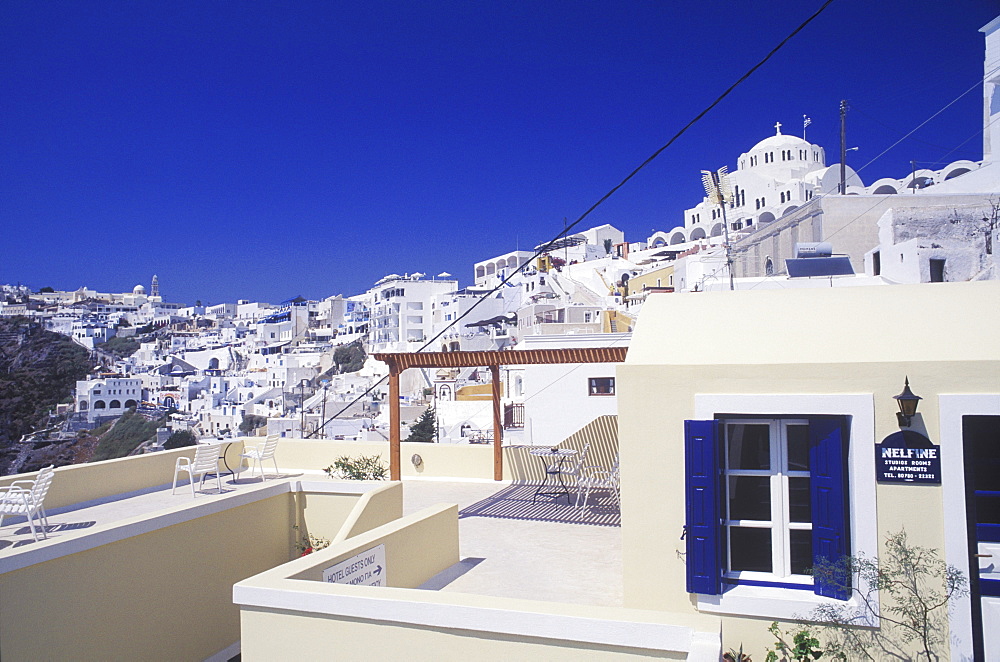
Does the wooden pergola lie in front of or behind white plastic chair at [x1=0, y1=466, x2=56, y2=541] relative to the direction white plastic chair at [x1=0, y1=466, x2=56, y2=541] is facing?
behind

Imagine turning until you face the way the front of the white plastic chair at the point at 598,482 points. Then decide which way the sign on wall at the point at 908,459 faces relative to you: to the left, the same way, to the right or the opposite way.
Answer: to the left

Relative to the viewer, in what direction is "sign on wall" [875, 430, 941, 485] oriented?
toward the camera

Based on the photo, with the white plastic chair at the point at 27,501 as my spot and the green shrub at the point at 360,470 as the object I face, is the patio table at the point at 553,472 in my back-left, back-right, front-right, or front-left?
front-right

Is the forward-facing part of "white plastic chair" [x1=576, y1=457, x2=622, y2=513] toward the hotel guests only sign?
no

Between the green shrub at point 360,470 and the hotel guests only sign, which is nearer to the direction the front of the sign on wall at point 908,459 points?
the hotel guests only sign

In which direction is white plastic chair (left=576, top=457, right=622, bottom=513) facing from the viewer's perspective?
to the viewer's left

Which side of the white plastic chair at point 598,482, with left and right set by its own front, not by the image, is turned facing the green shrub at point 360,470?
front
